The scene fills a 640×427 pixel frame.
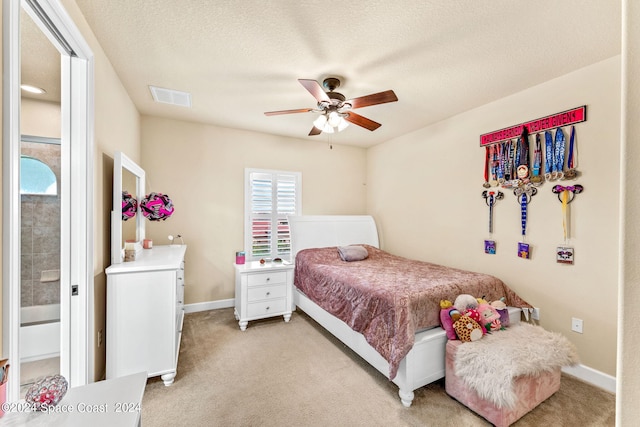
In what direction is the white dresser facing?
to the viewer's right

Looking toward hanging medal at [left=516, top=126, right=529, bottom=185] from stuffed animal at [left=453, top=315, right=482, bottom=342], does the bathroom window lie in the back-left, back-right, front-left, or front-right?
back-left

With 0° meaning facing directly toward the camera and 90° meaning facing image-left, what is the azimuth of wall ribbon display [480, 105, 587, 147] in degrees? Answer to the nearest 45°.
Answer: approximately 45°

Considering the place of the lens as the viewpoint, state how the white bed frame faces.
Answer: facing the viewer and to the right of the viewer

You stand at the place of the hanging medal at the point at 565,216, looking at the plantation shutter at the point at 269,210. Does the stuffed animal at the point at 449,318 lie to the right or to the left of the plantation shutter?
left

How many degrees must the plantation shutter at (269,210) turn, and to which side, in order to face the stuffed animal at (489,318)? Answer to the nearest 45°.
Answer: approximately 45° to its left

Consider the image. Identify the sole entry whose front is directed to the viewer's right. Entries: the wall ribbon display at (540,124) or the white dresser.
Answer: the white dresser
